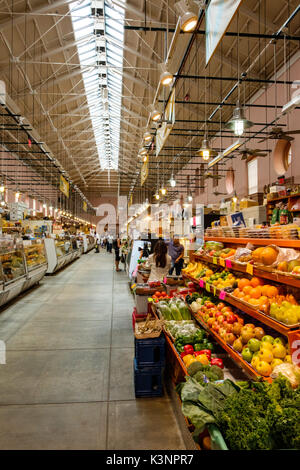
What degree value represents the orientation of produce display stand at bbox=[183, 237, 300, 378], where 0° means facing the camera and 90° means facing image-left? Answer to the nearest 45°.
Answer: approximately 45°

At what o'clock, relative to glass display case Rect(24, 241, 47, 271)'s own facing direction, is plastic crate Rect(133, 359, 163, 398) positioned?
The plastic crate is roughly at 1 o'clock from the glass display case.

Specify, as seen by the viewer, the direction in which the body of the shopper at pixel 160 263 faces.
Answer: away from the camera

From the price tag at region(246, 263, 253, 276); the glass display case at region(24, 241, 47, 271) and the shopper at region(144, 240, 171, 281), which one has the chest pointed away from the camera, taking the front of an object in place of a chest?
the shopper

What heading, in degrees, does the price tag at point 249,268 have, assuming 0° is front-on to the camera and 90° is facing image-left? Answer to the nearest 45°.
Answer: approximately 45°

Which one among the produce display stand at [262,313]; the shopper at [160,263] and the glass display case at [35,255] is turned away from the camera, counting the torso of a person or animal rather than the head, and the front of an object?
the shopper

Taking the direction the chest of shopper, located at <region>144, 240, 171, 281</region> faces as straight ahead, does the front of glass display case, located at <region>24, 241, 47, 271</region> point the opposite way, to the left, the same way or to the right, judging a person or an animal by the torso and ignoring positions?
to the right

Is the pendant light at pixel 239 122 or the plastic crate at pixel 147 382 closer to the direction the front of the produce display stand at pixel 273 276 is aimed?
the plastic crate
